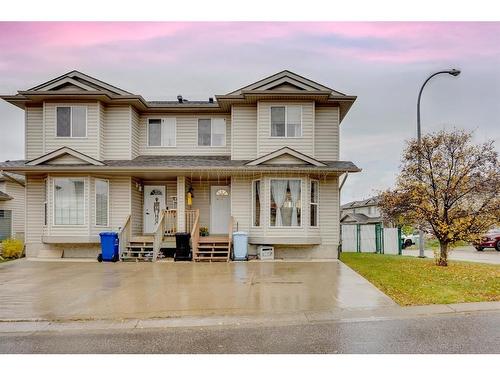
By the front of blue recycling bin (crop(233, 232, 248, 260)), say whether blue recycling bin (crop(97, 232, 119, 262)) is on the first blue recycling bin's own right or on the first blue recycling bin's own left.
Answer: on the first blue recycling bin's own right

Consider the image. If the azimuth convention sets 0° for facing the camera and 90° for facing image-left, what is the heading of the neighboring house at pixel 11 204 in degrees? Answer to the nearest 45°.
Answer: approximately 0°

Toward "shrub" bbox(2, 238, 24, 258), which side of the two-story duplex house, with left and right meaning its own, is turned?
right

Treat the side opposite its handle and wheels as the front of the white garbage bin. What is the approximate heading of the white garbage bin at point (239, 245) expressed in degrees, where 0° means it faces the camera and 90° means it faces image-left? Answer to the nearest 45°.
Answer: approximately 0°

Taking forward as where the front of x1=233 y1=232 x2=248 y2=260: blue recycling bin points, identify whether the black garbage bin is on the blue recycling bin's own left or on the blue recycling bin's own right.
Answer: on the blue recycling bin's own right

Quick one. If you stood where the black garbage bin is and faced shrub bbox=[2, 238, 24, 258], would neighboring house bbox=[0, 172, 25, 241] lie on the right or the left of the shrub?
right

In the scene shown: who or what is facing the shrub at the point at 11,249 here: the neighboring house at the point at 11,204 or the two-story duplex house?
the neighboring house
